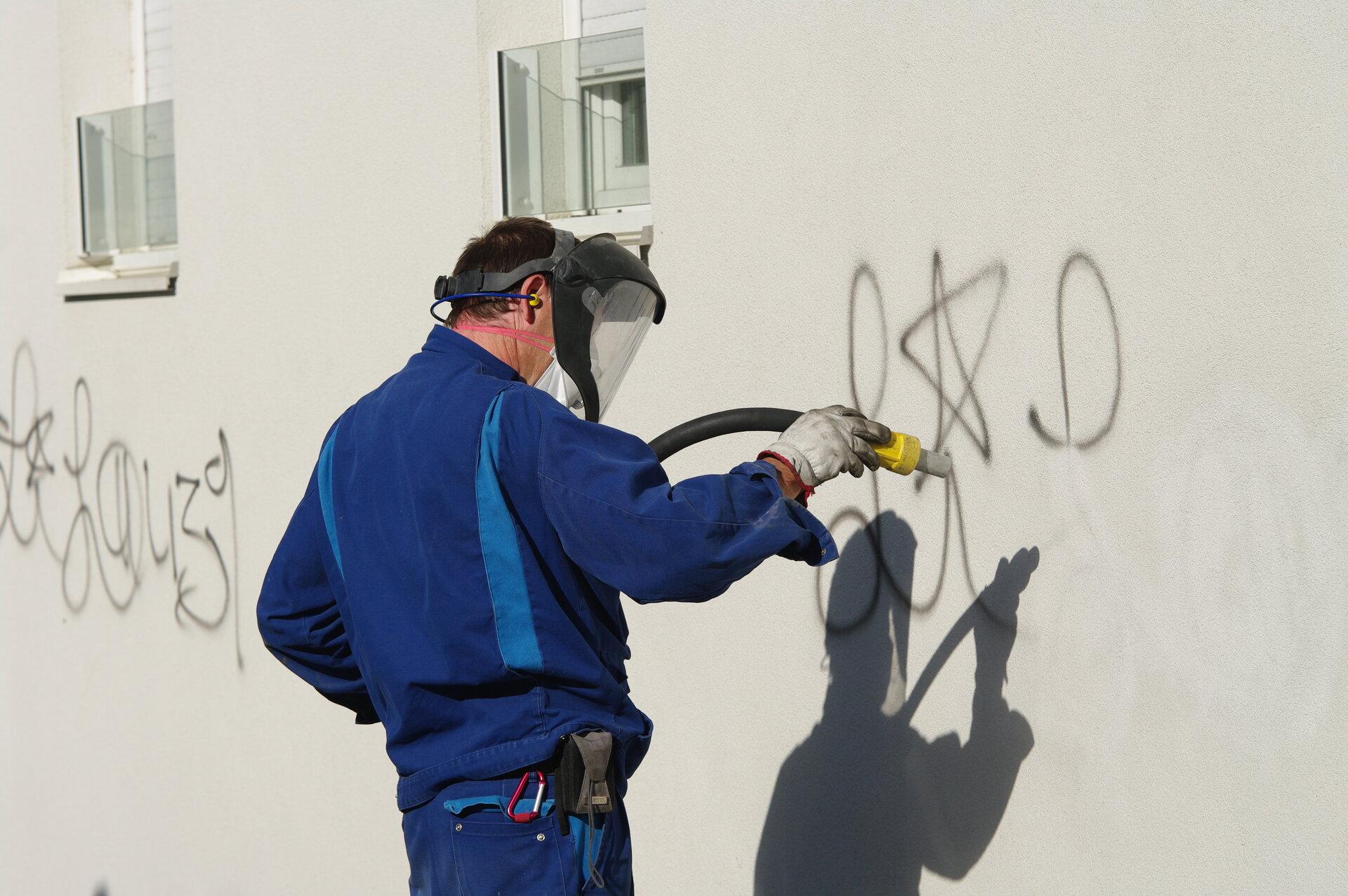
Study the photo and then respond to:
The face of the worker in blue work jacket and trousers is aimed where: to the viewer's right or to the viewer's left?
to the viewer's right

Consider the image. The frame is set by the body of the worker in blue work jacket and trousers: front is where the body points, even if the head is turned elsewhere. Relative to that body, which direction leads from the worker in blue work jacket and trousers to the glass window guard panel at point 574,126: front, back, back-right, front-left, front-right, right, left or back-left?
front-left

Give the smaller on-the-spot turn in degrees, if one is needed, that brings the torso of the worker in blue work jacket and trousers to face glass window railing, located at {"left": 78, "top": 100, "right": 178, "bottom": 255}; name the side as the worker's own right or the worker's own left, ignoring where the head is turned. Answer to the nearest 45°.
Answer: approximately 90° to the worker's own left

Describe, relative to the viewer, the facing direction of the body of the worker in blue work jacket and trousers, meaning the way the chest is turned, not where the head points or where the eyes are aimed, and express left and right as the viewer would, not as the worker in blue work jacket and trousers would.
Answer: facing away from the viewer and to the right of the viewer
